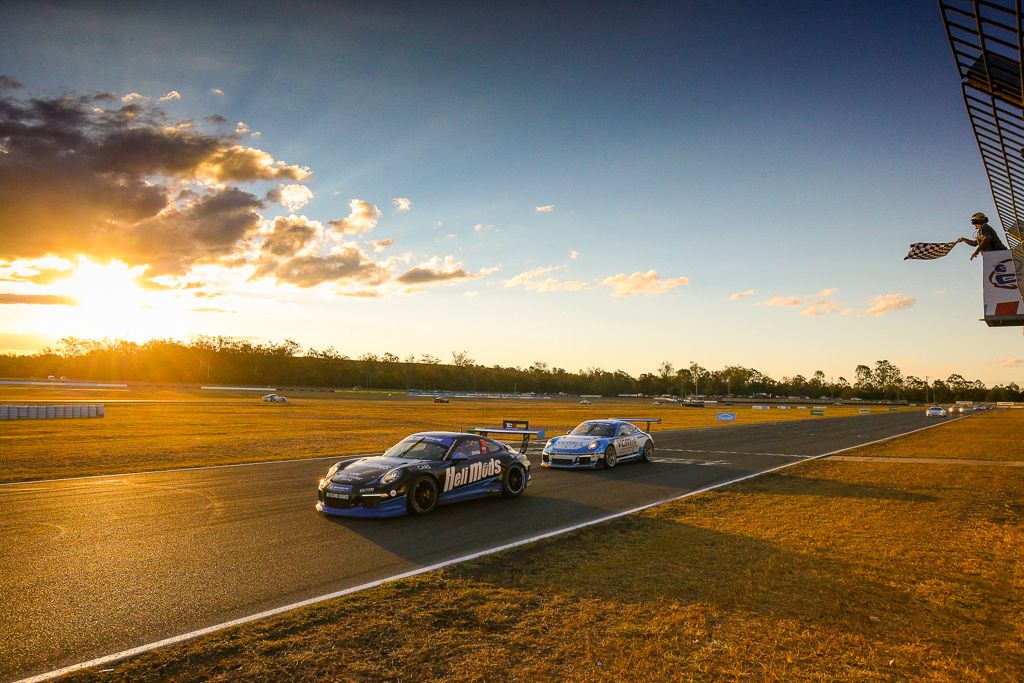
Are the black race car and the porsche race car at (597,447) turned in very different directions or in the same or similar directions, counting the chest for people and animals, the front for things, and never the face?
same or similar directions

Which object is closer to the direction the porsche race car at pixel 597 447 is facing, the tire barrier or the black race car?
the black race car

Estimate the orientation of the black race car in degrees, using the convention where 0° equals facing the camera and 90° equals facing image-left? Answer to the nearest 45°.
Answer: approximately 45°

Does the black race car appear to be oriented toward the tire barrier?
no

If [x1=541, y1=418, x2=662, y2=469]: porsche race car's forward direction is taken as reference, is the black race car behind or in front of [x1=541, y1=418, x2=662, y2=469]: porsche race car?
in front

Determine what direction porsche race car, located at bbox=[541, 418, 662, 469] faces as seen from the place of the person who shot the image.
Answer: facing the viewer and to the left of the viewer

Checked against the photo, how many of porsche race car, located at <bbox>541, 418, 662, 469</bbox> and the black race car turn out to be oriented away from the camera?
0

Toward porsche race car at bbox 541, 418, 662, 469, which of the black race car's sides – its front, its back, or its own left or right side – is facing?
back

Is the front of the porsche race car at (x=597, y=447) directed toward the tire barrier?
no
